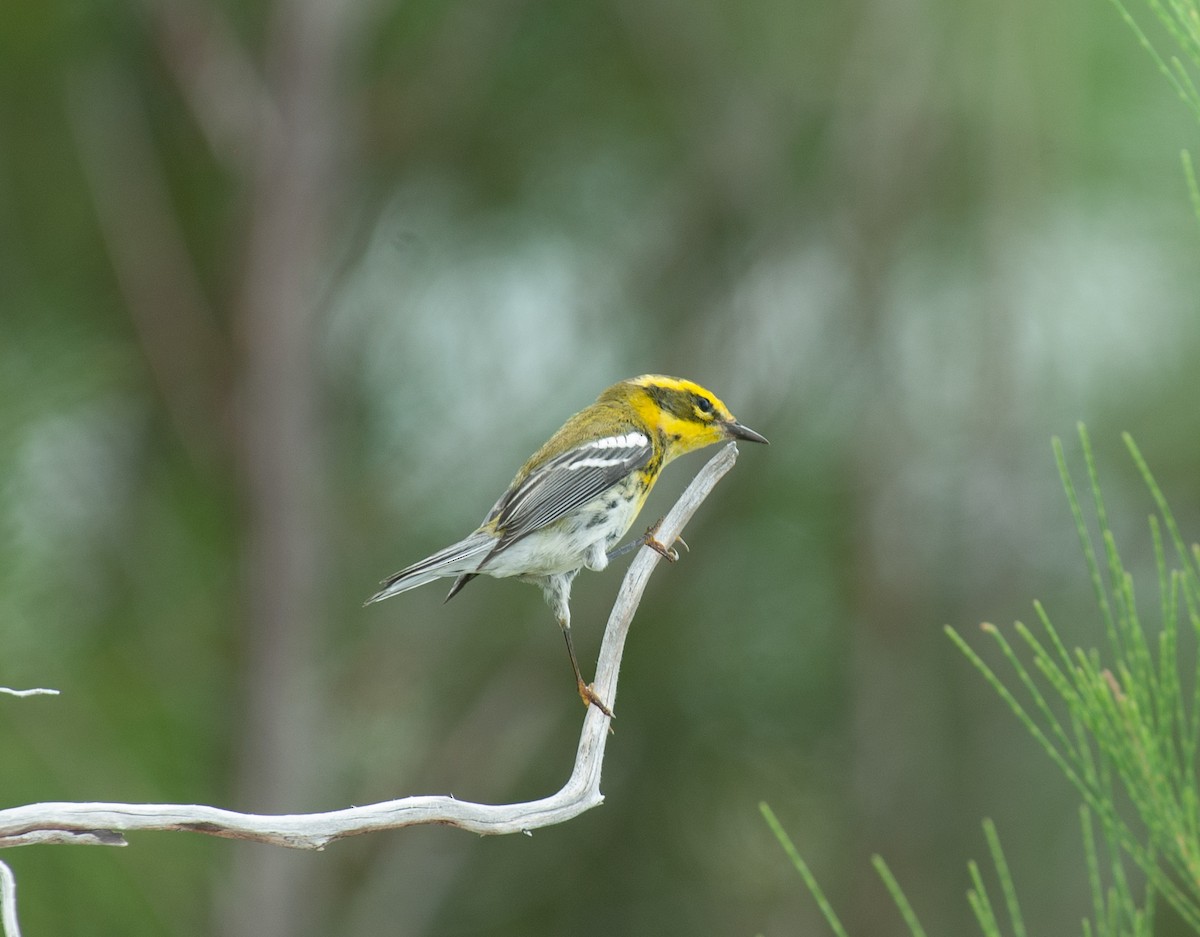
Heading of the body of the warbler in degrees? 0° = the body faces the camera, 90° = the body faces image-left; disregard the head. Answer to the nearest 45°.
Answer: approximately 270°
